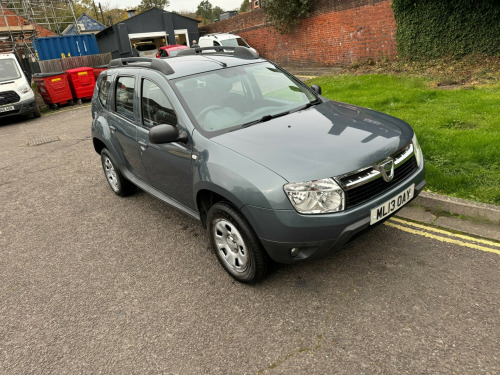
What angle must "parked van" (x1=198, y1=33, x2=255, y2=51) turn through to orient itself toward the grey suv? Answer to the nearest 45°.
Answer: approximately 45° to its right

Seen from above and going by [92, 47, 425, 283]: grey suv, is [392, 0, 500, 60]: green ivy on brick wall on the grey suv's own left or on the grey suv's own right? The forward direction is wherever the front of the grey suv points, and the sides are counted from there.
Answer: on the grey suv's own left

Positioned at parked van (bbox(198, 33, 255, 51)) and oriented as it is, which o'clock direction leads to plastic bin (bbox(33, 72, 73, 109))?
The plastic bin is roughly at 3 o'clock from the parked van.

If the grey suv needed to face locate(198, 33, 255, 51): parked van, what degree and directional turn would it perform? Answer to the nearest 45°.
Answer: approximately 135° to its left

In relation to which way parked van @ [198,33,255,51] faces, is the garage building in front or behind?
behind

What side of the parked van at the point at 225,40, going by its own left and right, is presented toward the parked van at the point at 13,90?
right

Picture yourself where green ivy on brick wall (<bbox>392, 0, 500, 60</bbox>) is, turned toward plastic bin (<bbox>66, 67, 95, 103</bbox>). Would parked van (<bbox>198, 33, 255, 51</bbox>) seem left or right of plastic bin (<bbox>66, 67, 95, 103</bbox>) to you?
right

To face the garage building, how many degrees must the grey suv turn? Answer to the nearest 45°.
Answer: approximately 135° to its left

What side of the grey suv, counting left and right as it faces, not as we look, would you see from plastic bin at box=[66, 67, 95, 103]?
back

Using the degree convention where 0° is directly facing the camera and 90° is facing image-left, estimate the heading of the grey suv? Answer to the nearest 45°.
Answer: approximately 315°

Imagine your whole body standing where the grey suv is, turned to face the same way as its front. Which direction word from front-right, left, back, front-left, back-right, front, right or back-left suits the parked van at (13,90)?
back
